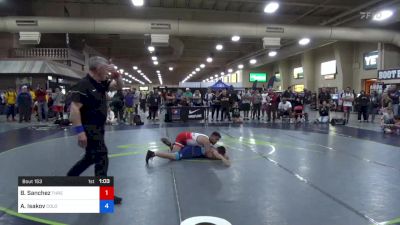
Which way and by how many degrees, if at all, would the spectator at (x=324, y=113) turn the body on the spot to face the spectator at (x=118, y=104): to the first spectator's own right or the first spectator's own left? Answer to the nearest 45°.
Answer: approximately 45° to the first spectator's own right

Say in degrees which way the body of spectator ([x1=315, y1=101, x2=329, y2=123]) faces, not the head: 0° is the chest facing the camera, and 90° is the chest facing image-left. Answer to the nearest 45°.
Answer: approximately 45°

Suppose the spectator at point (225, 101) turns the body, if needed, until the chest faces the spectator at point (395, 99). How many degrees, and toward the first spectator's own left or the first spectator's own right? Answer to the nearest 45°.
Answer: approximately 90° to the first spectator's own left

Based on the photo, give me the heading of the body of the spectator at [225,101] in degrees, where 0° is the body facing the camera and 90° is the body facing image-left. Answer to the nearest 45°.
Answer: approximately 0°

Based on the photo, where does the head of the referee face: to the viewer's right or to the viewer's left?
to the viewer's right

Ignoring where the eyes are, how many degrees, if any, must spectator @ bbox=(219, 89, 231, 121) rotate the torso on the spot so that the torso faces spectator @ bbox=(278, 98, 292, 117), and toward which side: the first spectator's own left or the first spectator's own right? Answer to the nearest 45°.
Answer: approximately 90° to the first spectator's own left

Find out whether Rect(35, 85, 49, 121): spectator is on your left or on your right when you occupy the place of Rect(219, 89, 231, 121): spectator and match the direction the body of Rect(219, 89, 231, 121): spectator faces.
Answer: on your right

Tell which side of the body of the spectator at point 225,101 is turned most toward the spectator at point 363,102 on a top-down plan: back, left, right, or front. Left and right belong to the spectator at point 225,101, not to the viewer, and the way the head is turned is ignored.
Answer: left

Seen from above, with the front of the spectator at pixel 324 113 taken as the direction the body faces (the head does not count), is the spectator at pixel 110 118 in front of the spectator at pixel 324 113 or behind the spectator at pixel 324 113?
in front

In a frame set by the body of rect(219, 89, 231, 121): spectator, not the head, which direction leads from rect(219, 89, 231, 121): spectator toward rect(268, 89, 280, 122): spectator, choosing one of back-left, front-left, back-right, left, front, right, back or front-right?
left

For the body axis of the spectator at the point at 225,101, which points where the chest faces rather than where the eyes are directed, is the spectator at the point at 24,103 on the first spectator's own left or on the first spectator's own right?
on the first spectator's own right
